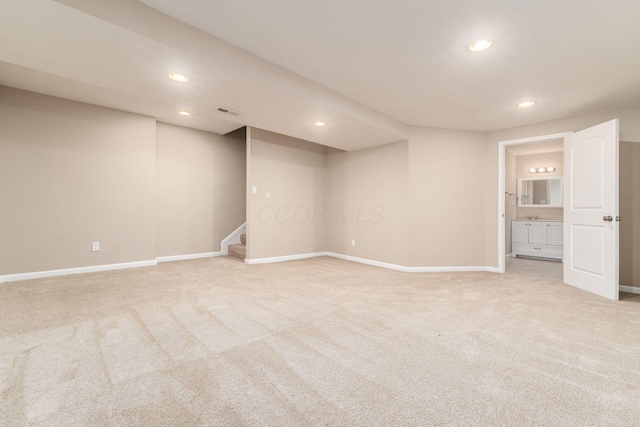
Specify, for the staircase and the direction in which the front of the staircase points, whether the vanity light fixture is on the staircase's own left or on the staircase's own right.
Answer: on the staircase's own left

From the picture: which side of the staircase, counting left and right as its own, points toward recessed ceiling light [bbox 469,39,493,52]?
left

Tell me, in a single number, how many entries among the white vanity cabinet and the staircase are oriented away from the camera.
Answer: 0

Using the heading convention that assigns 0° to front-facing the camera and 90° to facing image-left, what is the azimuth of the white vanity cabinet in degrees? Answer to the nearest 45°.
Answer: approximately 0°

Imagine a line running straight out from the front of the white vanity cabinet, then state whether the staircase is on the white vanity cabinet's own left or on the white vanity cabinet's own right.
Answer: on the white vanity cabinet's own right

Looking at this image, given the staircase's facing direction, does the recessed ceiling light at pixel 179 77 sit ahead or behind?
ahead

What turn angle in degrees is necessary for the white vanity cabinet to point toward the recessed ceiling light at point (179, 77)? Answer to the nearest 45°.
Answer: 0° — it already faces it

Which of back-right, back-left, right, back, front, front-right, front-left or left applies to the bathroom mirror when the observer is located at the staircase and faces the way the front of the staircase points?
back-left

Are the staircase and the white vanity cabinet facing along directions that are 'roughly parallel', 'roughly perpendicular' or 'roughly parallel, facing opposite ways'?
roughly parallel

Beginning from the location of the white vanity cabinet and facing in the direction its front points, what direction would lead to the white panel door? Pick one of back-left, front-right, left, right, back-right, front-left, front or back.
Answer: front
